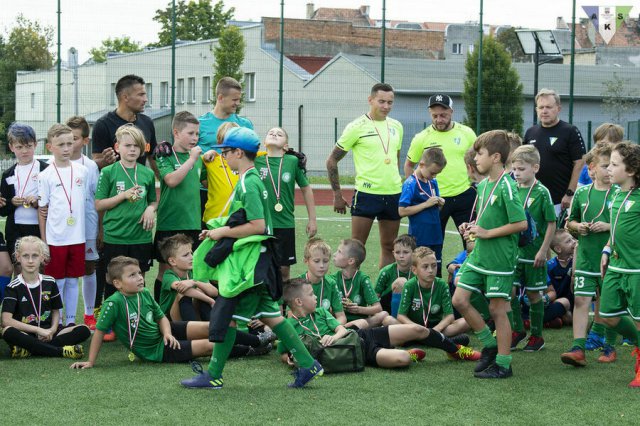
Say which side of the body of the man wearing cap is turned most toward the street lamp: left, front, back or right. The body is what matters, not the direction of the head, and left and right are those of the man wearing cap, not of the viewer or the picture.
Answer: back

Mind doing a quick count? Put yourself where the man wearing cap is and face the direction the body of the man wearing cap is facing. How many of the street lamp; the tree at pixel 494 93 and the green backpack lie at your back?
2

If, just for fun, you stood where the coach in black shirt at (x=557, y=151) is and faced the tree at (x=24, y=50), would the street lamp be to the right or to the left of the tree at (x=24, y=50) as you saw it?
right

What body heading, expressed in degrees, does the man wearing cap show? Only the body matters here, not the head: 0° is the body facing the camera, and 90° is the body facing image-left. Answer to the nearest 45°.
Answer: approximately 0°

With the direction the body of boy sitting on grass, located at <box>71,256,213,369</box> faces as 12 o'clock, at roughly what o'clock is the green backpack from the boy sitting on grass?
The green backpack is roughly at 11 o'clock from the boy sitting on grass.

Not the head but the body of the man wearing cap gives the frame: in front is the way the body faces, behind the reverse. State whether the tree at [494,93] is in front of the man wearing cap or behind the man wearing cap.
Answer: behind

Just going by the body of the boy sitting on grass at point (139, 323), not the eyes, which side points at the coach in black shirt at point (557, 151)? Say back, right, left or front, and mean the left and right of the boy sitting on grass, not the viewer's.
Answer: left

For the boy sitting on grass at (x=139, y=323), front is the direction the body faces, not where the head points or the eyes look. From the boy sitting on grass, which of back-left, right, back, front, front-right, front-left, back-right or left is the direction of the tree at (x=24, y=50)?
back-left
